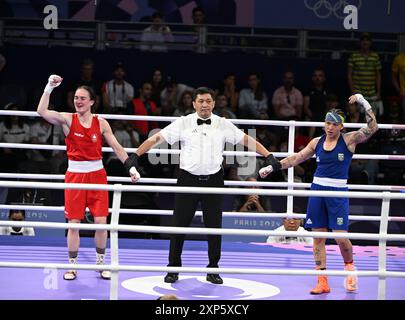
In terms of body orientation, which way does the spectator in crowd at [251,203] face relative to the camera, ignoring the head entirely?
toward the camera

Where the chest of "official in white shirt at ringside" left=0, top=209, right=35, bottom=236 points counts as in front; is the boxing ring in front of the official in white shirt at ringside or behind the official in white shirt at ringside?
in front

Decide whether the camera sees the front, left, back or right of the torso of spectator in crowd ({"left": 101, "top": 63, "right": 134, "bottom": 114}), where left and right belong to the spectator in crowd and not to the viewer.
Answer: front

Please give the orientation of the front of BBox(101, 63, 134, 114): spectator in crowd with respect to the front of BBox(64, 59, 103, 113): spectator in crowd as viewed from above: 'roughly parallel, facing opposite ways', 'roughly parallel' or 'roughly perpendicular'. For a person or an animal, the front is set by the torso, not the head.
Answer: roughly parallel

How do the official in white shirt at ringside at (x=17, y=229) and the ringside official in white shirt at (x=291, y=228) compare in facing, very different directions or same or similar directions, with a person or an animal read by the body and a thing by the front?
same or similar directions

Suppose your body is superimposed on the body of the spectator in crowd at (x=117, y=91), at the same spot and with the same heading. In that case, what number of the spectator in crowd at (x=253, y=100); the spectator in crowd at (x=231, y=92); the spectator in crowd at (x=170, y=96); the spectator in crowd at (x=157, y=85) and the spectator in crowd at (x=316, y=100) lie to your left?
5

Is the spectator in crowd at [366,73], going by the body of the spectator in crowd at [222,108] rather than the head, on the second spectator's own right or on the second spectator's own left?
on the second spectator's own left

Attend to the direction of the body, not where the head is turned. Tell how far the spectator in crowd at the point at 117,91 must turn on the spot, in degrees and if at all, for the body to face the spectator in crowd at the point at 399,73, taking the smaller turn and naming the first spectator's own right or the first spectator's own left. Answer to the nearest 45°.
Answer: approximately 90° to the first spectator's own left

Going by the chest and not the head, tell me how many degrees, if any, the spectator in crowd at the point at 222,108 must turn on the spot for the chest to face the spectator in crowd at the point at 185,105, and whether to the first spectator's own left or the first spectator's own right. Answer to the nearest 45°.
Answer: approximately 90° to the first spectator's own right

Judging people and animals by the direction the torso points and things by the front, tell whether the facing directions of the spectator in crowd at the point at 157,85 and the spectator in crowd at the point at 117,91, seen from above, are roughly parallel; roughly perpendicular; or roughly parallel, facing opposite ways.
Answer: roughly parallel

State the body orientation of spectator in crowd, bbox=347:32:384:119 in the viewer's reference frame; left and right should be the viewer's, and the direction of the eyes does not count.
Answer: facing the viewer

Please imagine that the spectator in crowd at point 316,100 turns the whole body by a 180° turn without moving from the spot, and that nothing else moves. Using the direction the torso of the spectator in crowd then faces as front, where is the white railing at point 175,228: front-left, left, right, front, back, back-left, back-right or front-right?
back

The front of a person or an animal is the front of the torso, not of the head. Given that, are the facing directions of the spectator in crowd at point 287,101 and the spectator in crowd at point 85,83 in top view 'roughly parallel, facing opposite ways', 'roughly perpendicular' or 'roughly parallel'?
roughly parallel

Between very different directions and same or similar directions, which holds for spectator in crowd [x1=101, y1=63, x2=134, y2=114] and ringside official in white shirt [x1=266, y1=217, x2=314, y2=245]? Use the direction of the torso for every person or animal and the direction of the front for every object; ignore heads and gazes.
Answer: same or similar directions

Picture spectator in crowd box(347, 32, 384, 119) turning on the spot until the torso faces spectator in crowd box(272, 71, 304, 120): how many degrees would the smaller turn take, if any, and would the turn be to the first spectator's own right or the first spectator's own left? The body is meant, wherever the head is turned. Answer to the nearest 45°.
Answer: approximately 90° to the first spectator's own right
